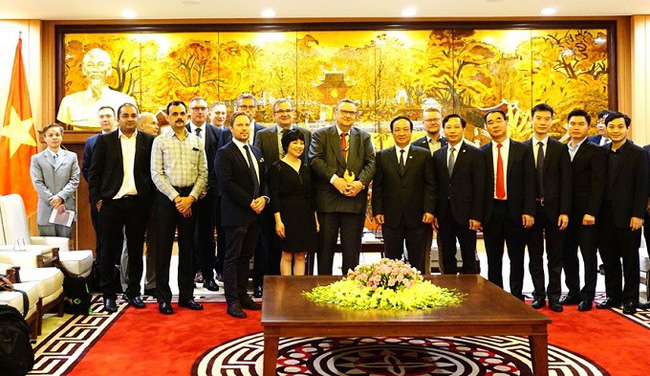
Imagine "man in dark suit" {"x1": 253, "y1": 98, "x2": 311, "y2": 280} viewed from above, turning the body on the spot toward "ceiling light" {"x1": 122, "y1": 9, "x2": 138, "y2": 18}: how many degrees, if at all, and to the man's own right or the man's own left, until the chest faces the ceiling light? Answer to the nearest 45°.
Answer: approximately 135° to the man's own right

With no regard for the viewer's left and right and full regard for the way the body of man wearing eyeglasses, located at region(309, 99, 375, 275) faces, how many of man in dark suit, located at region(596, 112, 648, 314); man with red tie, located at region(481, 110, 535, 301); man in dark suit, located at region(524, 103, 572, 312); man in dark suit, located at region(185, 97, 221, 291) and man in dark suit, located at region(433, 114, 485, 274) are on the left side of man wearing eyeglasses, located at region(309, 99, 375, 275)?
4

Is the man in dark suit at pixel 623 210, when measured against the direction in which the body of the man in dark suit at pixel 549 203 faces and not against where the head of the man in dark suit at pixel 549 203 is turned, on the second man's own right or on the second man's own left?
on the second man's own left

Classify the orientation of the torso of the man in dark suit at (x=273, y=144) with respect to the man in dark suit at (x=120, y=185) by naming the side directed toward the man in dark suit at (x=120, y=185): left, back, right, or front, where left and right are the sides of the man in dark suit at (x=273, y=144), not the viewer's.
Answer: right

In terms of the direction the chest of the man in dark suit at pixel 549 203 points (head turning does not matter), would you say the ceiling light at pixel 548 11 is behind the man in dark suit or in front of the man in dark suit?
behind

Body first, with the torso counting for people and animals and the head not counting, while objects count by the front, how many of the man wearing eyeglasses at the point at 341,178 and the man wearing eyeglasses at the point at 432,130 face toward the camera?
2
